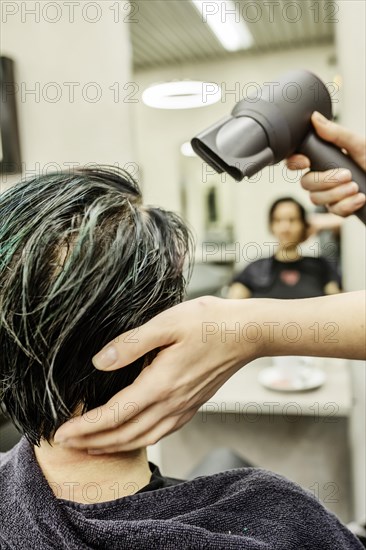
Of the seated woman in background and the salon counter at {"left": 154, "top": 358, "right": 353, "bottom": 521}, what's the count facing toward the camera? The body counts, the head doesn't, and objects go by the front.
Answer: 2

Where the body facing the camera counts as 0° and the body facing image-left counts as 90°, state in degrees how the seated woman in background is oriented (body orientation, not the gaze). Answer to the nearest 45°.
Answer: approximately 0°
